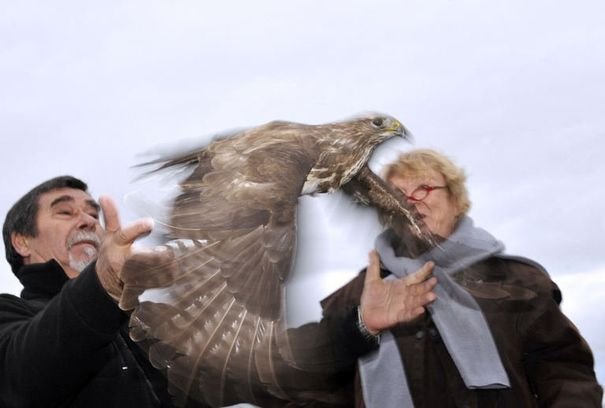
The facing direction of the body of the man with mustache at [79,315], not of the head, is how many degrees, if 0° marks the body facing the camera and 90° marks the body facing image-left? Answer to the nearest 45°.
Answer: approximately 315°

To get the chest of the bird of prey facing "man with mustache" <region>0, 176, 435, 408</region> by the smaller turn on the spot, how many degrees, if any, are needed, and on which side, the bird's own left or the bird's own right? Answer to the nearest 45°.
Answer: approximately 135° to the bird's own left

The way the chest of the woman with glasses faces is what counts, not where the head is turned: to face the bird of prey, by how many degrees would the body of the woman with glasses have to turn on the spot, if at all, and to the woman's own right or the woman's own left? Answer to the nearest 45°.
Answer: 0° — they already face it

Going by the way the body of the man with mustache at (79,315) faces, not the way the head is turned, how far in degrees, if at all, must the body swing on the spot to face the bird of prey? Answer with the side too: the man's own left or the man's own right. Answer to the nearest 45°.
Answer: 0° — they already face it

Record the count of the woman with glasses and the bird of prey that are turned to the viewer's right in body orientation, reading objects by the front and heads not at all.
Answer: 1

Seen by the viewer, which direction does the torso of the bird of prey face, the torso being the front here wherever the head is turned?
to the viewer's right

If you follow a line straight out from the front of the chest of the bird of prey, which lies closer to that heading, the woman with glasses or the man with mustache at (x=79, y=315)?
the woman with glasses
